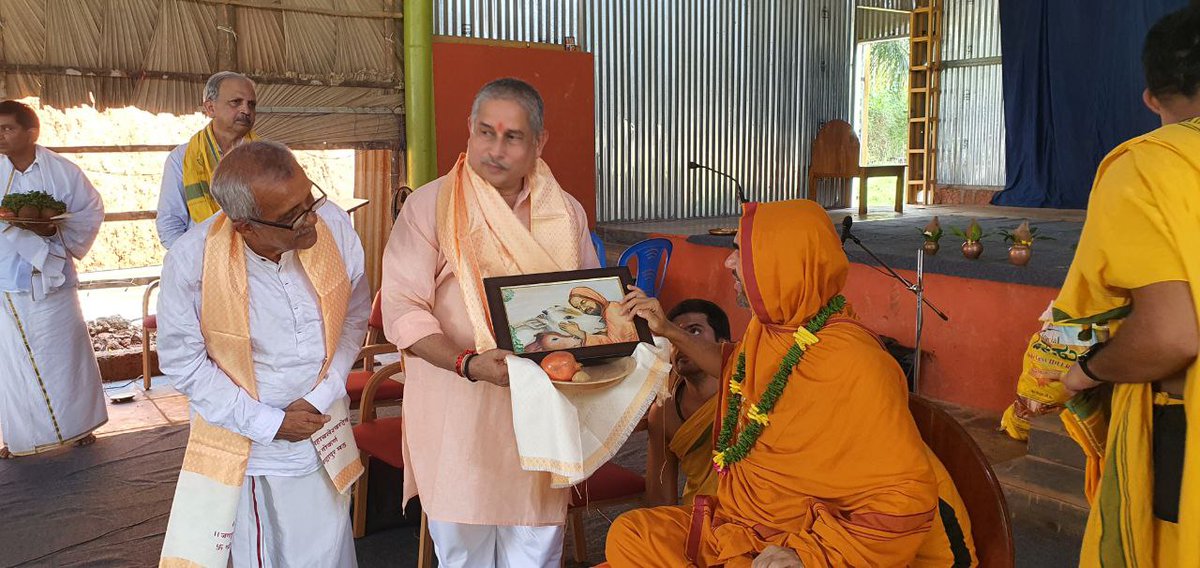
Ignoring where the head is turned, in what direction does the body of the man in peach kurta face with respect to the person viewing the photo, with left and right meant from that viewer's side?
facing the viewer and to the right of the viewer

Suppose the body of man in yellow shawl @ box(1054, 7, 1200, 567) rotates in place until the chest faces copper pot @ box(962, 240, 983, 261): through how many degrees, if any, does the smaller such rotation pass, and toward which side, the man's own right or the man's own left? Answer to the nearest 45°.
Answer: approximately 45° to the man's own right

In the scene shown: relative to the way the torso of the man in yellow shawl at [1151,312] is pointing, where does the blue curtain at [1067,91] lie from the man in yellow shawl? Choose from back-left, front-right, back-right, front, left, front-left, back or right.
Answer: front-right

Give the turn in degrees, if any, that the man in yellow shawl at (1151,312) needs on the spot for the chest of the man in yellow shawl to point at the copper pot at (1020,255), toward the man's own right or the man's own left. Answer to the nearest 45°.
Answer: approximately 45° to the man's own right

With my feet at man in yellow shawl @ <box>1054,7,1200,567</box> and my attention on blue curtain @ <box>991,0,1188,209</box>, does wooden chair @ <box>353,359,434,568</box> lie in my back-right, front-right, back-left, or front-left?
front-left

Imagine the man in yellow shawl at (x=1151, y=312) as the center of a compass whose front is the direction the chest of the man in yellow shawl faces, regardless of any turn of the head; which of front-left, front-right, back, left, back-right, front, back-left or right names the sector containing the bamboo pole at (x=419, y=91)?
front

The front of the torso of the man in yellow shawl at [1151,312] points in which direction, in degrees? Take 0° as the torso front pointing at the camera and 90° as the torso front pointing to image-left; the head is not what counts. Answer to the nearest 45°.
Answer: approximately 135°

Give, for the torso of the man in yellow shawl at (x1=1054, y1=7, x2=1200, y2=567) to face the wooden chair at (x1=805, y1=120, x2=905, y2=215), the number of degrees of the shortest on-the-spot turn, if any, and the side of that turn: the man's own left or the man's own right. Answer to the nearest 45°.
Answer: approximately 45° to the man's own right

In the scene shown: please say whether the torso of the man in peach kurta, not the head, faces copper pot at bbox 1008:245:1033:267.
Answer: no
